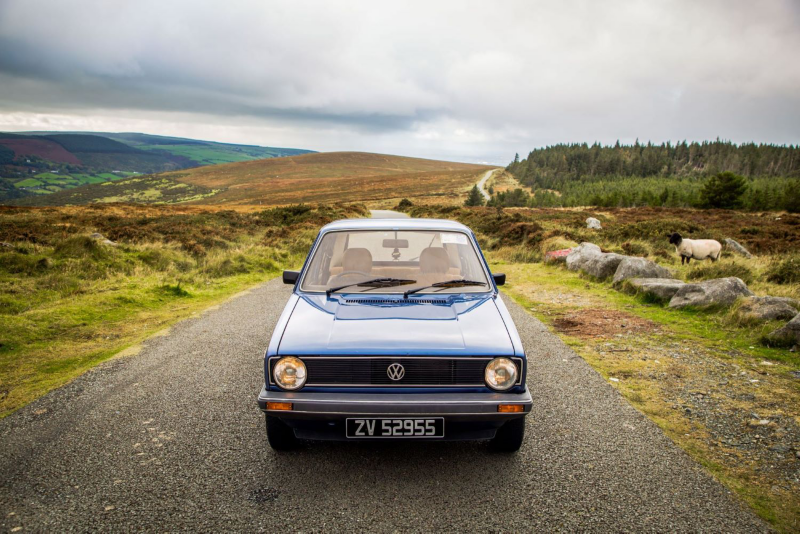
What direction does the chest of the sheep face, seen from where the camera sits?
to the viewer's left

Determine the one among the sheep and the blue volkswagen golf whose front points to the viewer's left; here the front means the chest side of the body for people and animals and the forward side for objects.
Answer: the sheep

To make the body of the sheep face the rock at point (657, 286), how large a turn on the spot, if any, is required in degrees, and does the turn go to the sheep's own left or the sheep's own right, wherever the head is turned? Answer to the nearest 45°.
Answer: approximately 90° to the sheep's own left

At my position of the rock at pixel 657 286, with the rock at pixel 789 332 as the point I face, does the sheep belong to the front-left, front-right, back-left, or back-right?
back-left

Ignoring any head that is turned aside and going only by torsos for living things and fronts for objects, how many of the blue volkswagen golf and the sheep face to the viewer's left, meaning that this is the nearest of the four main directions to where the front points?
1

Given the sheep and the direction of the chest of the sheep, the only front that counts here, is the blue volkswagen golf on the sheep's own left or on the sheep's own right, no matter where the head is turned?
on the sheep's own left

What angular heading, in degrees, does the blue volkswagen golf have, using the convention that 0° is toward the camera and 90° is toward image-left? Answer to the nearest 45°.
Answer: approximately 0°

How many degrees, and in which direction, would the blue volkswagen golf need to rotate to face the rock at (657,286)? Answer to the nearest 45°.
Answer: approximately 135° to its left

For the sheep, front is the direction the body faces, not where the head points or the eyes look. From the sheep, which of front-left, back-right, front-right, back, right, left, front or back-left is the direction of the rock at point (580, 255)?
front-left

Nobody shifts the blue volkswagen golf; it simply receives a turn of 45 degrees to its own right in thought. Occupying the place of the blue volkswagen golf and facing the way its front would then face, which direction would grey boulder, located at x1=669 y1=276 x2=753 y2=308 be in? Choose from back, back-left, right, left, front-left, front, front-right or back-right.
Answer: back

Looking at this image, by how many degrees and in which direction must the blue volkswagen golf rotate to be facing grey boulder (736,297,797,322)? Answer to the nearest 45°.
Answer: approximately 135° to its left

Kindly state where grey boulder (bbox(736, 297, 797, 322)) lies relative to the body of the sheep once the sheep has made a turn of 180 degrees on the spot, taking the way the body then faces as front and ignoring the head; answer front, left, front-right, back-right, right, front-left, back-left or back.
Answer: right

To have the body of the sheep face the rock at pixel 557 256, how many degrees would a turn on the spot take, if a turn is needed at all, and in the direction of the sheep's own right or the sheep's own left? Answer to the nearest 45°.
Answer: approximately 45° to the sheep's own left

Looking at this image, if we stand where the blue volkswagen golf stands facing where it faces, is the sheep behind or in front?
behind

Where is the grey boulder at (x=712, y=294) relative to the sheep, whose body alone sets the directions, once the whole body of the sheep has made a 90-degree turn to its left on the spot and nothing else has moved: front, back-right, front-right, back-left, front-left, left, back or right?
front

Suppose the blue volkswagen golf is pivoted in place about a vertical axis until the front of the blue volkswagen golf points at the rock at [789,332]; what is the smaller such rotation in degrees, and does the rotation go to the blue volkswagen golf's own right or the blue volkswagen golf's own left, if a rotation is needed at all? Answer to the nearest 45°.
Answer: approximately 135° to the blue volkswagen golf's own left
